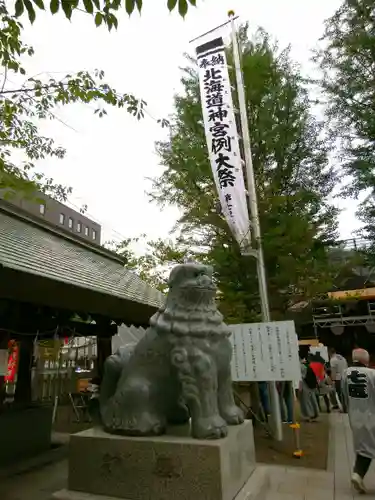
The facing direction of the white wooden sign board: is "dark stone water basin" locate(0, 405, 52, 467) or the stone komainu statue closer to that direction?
the stone komainu statue

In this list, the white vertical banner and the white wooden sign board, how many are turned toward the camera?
2

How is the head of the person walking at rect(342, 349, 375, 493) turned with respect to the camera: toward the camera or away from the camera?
away from the camera

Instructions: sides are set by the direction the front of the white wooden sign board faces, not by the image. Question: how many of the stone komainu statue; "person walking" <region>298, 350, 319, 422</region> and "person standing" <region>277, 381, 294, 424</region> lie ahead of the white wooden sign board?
1

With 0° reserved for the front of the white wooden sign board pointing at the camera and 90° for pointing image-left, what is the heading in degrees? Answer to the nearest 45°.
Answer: approximately 0°

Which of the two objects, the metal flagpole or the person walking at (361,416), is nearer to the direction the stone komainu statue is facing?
the person walking

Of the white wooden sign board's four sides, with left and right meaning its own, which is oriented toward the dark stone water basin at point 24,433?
right

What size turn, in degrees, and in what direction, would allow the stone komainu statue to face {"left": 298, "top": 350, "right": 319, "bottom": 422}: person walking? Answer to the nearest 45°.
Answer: approximately 90° to its left

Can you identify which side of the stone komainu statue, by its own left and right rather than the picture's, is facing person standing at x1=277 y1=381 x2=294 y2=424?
left

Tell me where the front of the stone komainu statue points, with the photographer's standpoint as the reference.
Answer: facing the viewer and to the right of the viewer

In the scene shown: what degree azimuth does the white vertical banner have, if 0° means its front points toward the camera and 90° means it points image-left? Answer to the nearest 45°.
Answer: approximately 0°
